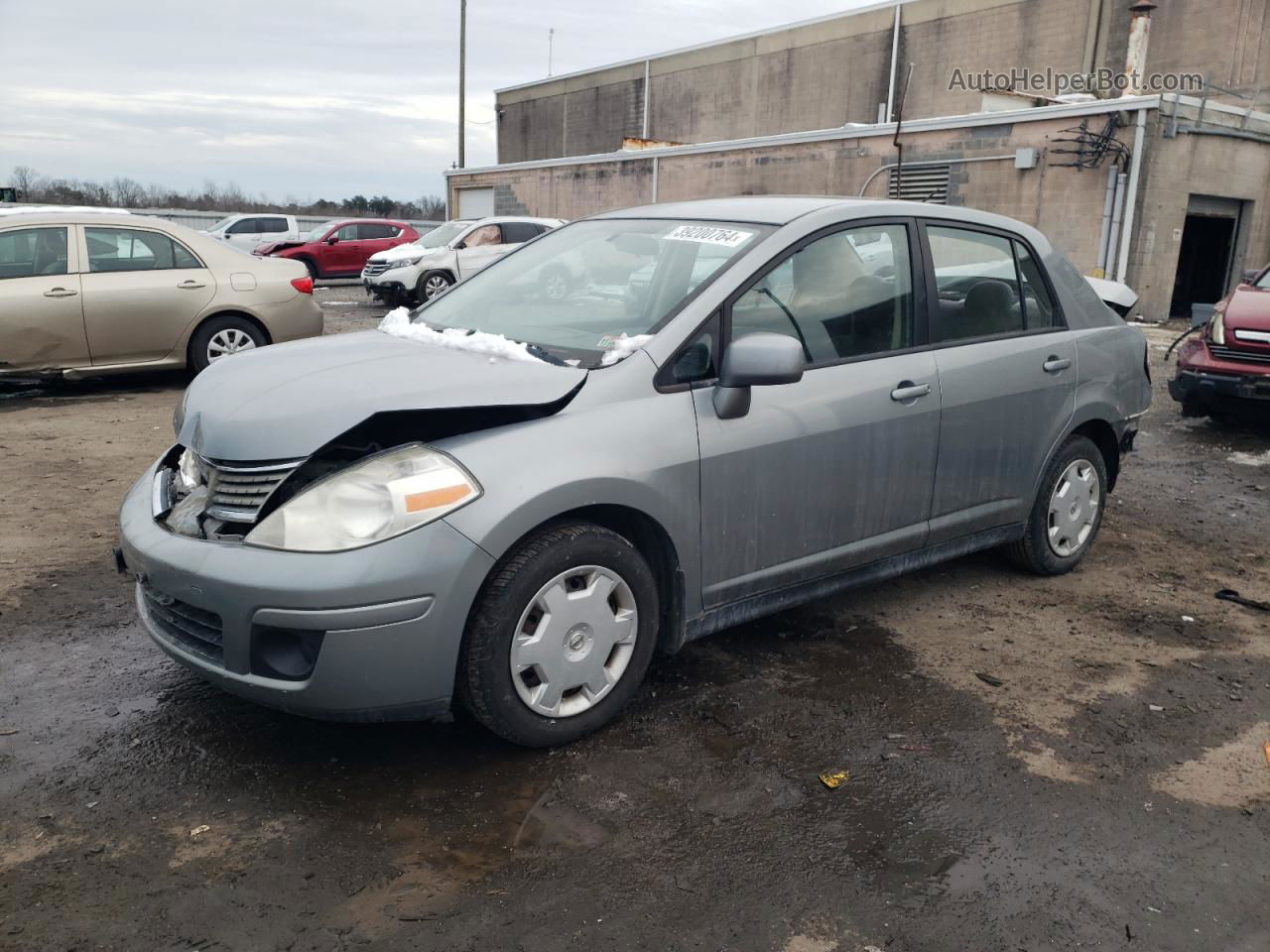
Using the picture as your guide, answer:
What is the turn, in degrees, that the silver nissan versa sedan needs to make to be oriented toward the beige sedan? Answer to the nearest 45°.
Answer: approximately 90° to its right

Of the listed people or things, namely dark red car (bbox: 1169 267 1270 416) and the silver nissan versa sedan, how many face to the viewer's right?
0

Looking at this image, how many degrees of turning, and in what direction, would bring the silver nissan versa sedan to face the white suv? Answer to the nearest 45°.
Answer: approximately 135° to its right

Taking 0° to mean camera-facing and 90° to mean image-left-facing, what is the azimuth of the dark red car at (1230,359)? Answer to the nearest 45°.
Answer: approximately 45°

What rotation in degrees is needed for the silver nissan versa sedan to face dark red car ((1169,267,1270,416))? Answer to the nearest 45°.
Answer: approximately 180°

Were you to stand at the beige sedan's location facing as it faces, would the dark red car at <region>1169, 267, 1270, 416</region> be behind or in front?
behind

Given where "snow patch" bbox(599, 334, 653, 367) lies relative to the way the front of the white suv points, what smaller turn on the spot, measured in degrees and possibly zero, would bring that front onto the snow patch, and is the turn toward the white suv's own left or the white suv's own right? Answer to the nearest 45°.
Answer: approximately 45° to the white suv's own left

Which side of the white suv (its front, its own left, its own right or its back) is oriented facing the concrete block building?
back

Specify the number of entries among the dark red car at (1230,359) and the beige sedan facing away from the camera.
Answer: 0

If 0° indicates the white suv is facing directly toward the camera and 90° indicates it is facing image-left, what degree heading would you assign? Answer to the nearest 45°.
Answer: approximately 45°

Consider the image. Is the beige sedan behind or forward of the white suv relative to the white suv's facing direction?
forward

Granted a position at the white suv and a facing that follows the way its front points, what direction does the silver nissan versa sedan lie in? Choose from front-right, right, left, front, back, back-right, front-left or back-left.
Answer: front-left

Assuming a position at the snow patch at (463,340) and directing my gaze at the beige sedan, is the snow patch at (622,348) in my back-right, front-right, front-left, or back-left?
back-right

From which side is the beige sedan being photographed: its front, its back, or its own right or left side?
left

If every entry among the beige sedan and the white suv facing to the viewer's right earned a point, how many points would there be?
0
